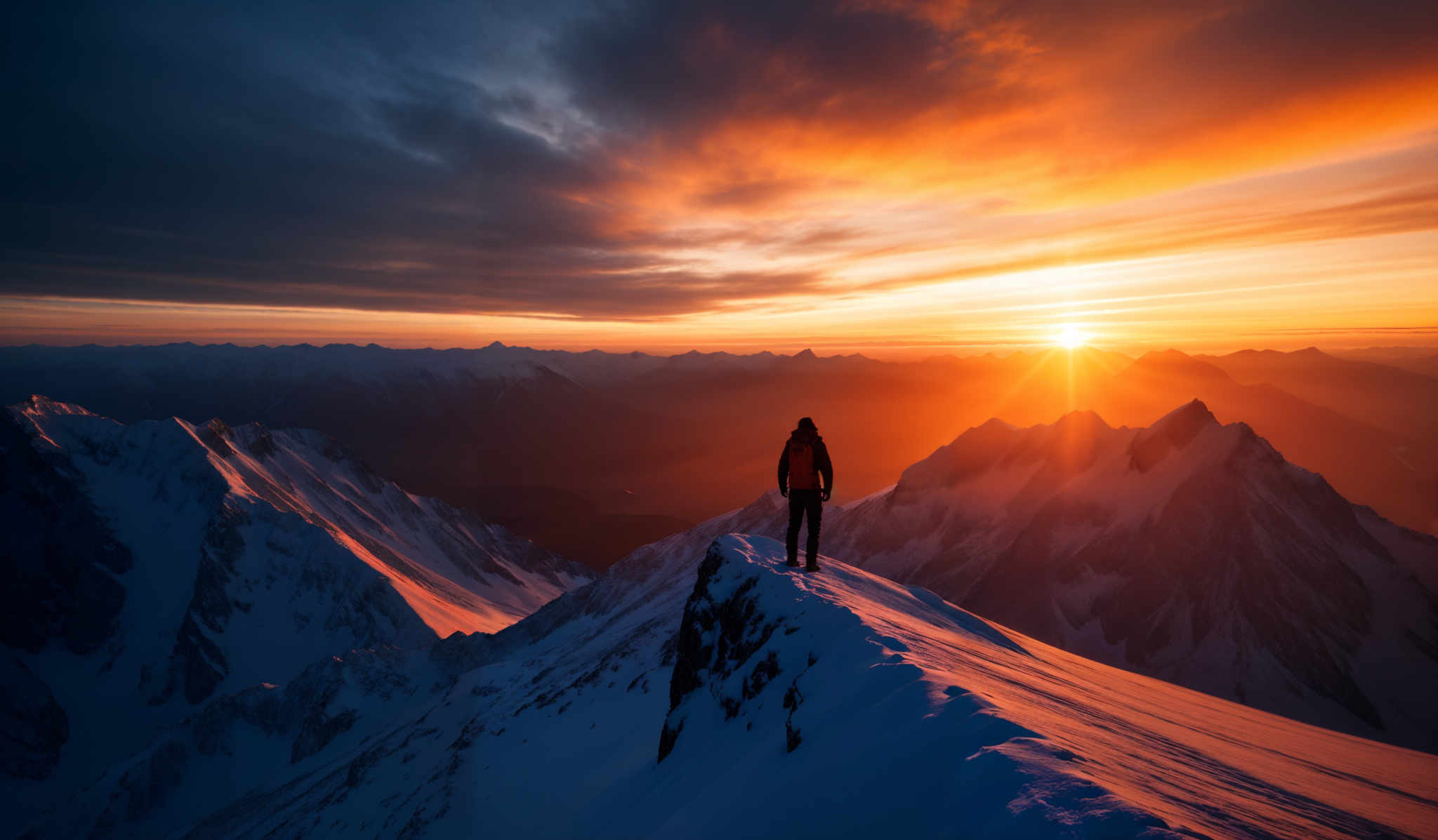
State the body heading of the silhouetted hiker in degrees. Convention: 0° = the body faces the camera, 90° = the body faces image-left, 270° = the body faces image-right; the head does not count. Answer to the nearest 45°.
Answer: approximately 180°
